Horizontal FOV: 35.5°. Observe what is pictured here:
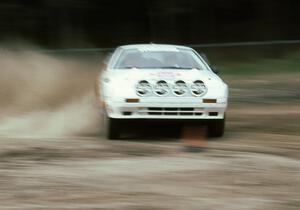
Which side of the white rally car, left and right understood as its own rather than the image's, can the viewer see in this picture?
front
